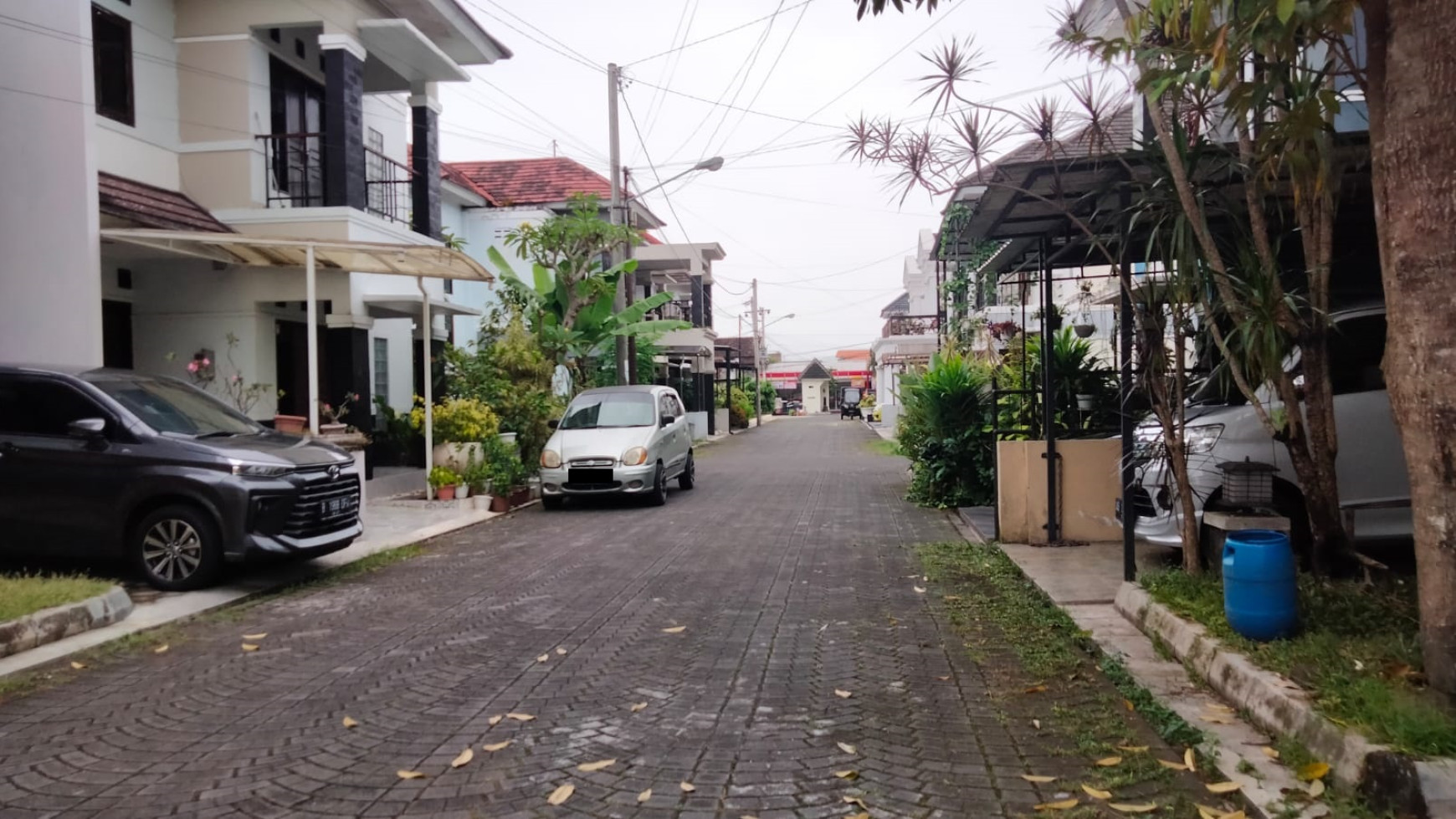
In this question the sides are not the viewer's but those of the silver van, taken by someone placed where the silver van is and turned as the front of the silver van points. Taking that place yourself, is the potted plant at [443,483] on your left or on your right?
on your right

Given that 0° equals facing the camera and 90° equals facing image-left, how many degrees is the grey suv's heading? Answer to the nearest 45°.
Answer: approximately 315°

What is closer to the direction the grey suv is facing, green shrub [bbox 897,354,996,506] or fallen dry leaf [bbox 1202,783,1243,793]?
the fallen dry leaf

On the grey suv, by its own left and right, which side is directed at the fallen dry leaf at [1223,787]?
front

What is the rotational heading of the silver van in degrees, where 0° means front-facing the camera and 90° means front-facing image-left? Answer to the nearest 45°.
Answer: approximately 45°

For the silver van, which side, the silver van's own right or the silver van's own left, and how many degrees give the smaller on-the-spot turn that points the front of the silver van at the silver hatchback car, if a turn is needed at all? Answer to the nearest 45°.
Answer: approximately 45° to the silver van's own right

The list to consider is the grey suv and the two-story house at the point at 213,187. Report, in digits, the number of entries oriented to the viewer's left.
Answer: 0

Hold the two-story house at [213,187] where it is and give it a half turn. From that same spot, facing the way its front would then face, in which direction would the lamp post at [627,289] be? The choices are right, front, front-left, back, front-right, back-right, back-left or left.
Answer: right

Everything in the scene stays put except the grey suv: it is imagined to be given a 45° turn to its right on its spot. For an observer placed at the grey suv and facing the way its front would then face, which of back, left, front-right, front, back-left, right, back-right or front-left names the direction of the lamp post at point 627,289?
back-left

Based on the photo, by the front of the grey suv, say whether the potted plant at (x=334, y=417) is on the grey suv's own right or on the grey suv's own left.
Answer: on the grey suv's own left
